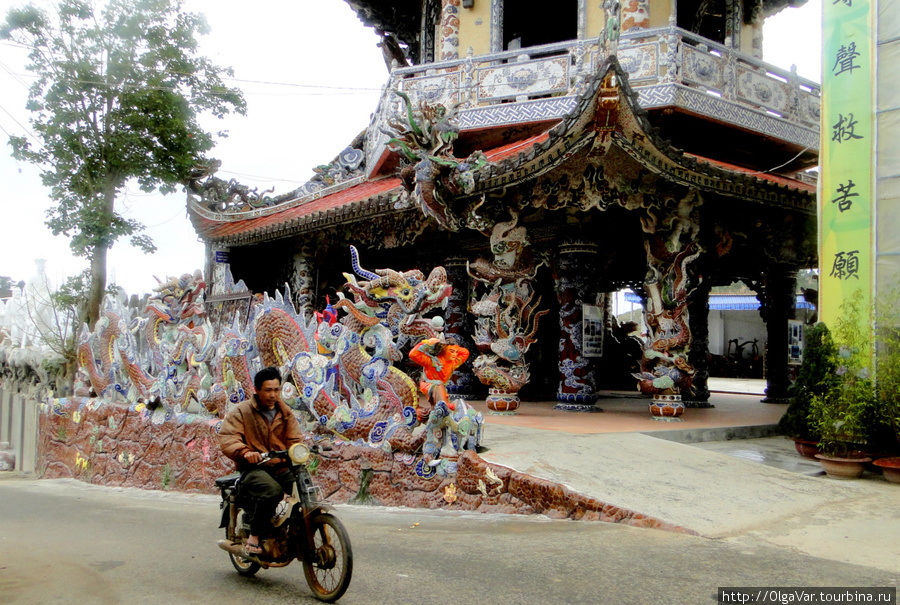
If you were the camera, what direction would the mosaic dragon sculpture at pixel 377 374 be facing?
facing to the right of the viewer

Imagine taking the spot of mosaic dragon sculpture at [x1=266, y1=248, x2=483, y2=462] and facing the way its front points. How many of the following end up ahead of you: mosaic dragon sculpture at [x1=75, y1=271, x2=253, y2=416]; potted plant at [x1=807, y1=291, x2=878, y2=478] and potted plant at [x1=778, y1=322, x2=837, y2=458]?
2

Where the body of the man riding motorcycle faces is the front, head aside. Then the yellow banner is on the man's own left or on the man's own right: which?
on the man's own left

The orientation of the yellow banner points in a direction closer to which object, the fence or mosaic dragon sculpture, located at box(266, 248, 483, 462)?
the mosaic dragon sculpture

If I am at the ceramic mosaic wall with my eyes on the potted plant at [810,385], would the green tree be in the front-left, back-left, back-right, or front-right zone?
back-left

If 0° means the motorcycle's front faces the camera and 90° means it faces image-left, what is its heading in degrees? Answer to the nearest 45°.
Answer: approximately 315°

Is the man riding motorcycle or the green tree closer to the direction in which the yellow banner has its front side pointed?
the man riding motorcycle

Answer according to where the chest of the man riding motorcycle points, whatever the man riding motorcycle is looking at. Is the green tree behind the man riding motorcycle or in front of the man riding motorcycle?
behind

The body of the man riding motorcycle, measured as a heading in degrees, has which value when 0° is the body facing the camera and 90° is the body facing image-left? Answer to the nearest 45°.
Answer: approximately 315°

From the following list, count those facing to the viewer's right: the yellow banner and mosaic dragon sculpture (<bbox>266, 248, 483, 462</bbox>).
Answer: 1

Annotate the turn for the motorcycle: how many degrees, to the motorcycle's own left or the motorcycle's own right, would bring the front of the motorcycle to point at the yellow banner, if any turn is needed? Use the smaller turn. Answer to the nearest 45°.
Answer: approximately 90° to the motorcycle's own left
